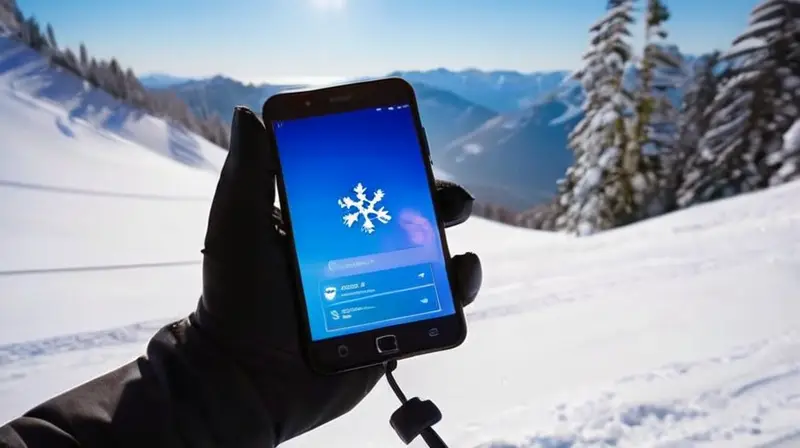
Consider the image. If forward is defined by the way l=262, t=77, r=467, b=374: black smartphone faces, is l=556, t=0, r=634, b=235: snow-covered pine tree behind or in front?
behind

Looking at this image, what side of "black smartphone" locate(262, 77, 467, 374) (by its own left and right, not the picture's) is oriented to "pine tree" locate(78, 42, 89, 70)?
back

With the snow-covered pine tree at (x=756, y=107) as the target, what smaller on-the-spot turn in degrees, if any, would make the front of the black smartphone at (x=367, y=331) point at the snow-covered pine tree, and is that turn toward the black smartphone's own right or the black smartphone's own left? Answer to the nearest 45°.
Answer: approximately 135° to the black smartphone's own left

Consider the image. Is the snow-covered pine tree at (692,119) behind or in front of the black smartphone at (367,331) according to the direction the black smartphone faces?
behind

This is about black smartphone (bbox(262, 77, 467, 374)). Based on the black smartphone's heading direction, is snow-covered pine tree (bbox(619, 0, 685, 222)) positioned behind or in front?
behind

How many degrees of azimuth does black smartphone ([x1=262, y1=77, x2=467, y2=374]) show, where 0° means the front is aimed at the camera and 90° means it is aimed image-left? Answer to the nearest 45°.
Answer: approximately 0°
